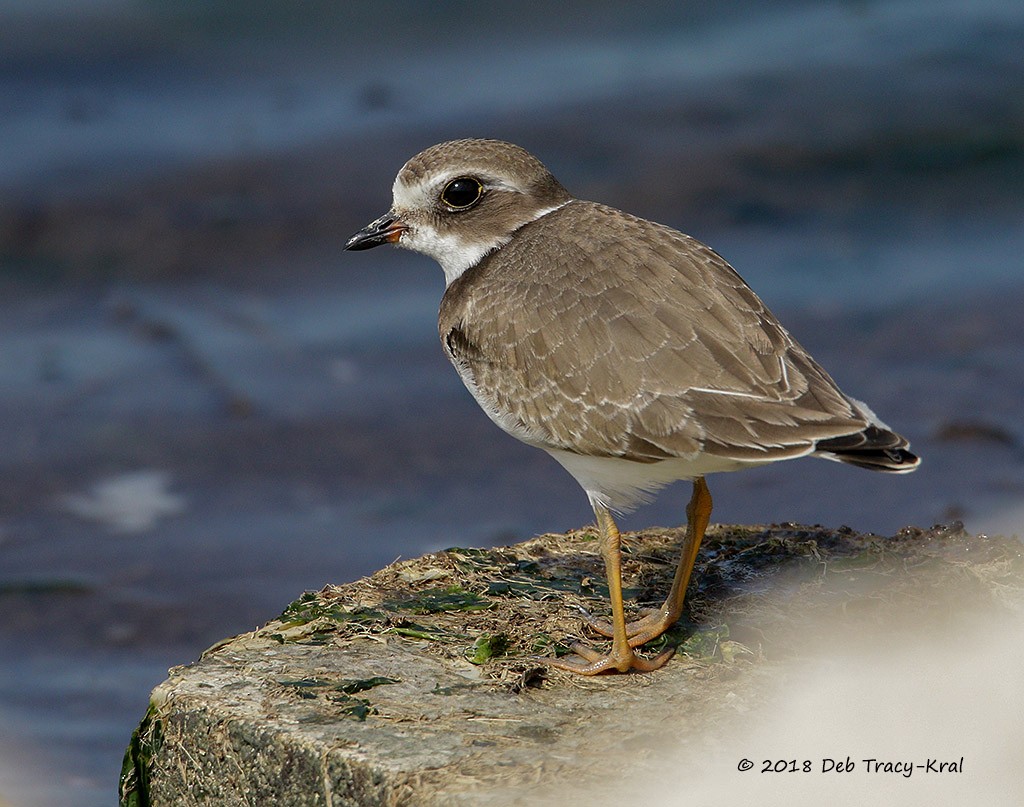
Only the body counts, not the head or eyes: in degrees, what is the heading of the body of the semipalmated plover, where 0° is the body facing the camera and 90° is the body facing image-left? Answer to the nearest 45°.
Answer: approximately 90°
